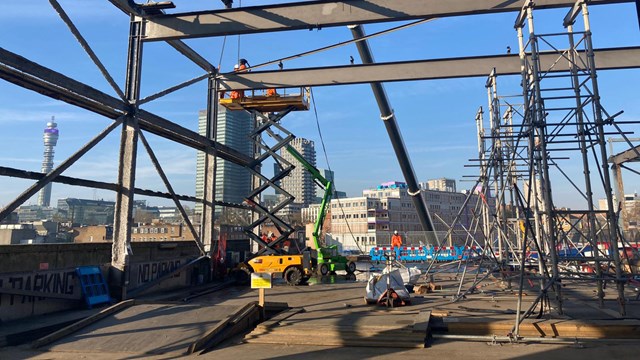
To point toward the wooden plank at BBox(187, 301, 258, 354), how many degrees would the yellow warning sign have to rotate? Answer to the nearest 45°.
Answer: approximately 45° to its right

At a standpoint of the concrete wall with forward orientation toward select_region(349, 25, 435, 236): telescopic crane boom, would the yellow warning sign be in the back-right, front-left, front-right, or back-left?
front-right

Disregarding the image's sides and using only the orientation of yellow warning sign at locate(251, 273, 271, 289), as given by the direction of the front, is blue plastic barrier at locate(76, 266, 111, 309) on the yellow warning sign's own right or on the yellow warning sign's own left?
on the yellow warning sign's own right

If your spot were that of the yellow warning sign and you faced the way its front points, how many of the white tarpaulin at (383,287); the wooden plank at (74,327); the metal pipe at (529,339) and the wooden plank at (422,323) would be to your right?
1

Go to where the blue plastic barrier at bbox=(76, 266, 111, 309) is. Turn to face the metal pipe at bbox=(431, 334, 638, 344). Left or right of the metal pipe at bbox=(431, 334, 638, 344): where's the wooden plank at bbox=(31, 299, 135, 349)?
right

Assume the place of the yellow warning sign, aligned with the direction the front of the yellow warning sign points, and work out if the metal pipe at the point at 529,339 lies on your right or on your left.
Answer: on your left

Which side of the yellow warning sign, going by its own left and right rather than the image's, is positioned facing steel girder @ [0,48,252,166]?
right

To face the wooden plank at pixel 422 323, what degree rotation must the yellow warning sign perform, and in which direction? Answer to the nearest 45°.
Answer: approximately 45° to its left

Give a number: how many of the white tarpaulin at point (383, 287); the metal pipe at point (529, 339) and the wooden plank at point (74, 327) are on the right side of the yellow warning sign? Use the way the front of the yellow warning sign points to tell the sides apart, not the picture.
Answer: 1

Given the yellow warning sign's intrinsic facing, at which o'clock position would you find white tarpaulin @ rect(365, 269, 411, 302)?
The white tarpaulin is roughly at 8 o'clock from the yellow warning sign.

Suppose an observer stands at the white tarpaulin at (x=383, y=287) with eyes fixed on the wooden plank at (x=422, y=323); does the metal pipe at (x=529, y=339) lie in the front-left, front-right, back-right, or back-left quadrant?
front-left

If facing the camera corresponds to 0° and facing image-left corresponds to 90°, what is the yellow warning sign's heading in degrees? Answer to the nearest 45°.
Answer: approximately 0°

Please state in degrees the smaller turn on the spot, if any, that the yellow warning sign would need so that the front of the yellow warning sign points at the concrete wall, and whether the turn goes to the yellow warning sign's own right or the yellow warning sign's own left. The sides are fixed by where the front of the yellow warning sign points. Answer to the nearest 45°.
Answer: approximately 90° to the yellow warning sign's own right
